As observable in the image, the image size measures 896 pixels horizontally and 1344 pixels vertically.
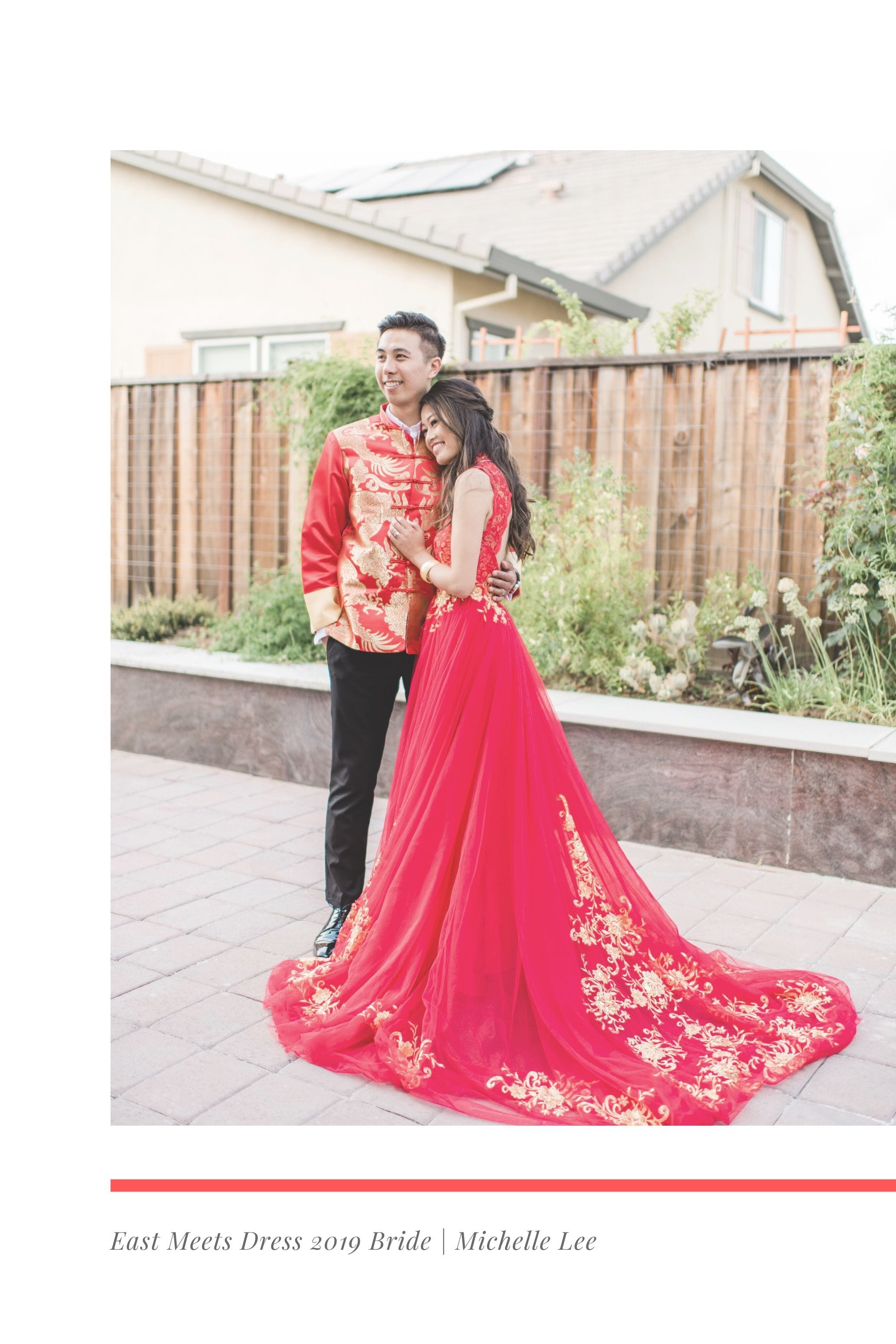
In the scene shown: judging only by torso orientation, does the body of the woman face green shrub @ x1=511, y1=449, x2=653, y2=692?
no

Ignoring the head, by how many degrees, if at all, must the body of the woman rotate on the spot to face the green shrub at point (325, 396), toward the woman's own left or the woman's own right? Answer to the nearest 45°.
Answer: approximately 90° to the woman's own right

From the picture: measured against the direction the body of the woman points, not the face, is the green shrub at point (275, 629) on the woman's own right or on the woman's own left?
on the woman's own right

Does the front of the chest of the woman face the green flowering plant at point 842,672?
no

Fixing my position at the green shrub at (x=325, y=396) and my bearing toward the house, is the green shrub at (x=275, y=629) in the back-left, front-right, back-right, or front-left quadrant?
back-left

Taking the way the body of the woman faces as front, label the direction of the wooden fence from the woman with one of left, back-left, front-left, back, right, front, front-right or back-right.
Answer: right

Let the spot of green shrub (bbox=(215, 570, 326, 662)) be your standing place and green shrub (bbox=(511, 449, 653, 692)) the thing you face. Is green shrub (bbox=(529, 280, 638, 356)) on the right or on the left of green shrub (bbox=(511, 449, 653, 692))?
left

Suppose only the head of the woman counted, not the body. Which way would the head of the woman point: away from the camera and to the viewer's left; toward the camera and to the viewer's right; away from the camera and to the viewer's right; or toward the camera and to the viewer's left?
toward the camera and to the viewer's left

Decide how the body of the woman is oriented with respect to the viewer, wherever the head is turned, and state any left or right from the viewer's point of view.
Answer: facing to the left of the viewer

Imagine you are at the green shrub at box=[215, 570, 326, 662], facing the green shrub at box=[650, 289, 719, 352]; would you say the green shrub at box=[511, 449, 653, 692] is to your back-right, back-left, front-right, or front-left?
front-right
